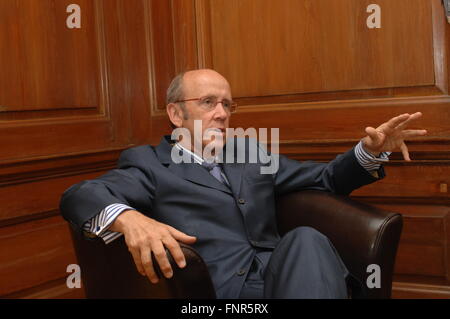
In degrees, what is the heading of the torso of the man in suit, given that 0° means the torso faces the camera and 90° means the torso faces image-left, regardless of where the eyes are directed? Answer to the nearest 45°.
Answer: approximately 315°
